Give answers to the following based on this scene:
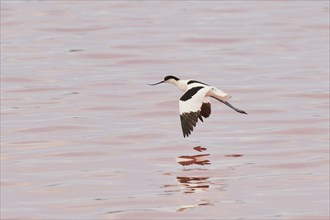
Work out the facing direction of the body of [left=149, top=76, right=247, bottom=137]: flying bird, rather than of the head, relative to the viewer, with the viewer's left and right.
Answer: facing to the left of the viewer

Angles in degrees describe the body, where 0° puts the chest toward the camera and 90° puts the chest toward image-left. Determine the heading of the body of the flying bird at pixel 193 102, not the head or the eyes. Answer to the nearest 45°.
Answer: approximately 90°
